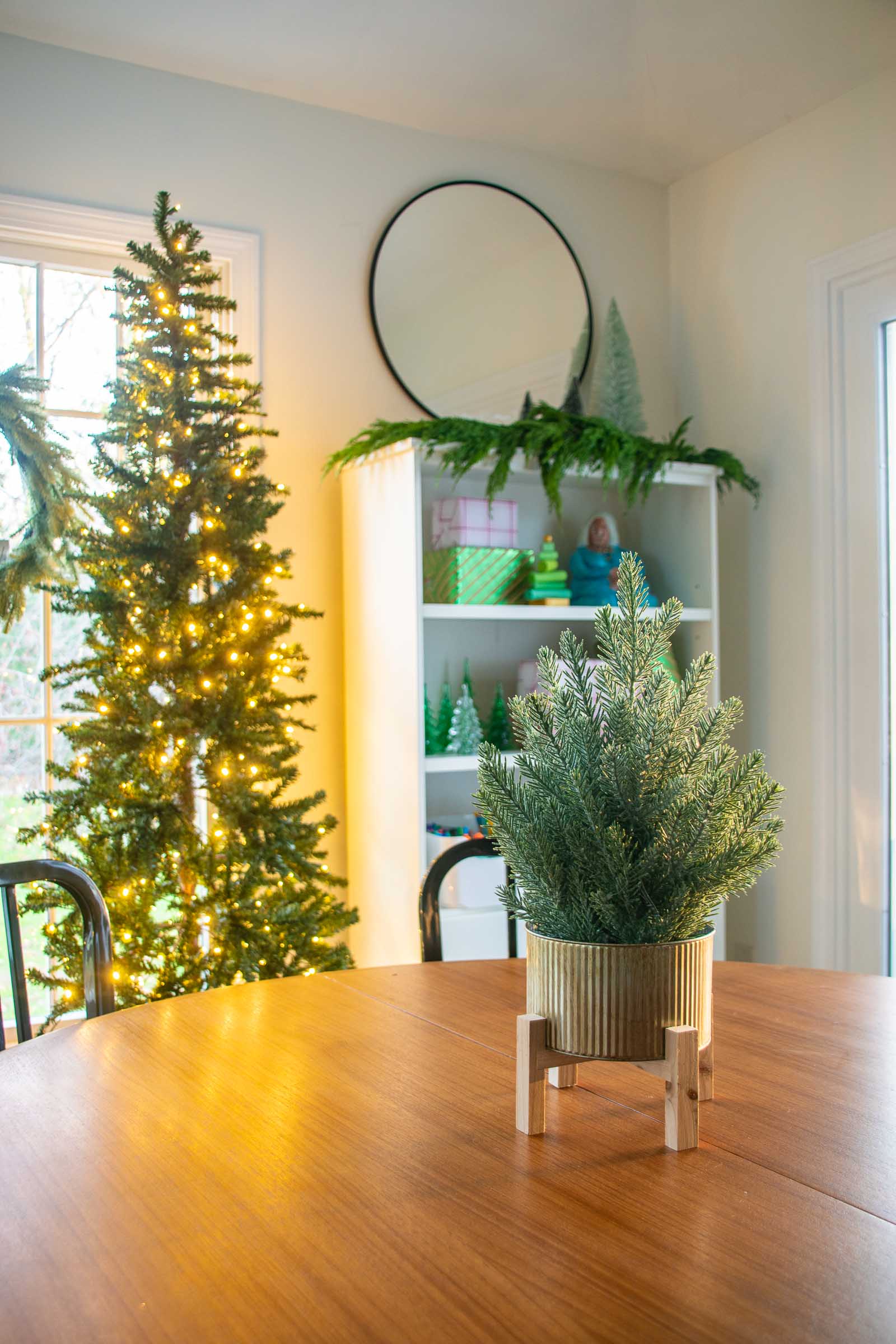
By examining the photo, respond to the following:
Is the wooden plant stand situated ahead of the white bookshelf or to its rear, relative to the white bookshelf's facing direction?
ahead

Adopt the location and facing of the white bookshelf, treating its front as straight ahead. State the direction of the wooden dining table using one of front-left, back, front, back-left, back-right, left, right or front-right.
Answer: front-right

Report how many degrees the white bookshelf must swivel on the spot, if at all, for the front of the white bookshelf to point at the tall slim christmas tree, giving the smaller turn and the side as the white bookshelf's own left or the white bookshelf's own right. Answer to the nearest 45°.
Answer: approximately 90° to the white bookshelf's own right

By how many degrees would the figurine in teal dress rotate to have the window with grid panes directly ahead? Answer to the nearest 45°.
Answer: approximately 135° to its right

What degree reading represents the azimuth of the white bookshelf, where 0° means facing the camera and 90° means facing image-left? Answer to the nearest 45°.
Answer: approximately 315°

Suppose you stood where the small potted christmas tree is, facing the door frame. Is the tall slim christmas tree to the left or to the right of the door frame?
left

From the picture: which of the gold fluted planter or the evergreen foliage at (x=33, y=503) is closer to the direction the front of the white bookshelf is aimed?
the gold fluted planter

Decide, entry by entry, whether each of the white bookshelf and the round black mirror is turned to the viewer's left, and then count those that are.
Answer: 0

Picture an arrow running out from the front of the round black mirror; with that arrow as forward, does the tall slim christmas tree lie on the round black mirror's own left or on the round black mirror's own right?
on the round black mirror's own right

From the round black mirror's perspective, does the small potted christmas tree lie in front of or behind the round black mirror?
in front

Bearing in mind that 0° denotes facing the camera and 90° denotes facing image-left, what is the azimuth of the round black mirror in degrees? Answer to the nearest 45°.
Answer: approximately 315°

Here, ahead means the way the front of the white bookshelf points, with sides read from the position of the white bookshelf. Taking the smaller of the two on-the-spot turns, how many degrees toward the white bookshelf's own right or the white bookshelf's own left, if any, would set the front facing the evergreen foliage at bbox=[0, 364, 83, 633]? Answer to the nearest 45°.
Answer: approximately 90° to the white bookshelf's own right

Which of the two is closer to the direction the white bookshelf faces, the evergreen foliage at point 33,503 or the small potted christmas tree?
the small potted christmas tree

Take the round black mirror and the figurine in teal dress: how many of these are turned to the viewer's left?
0
